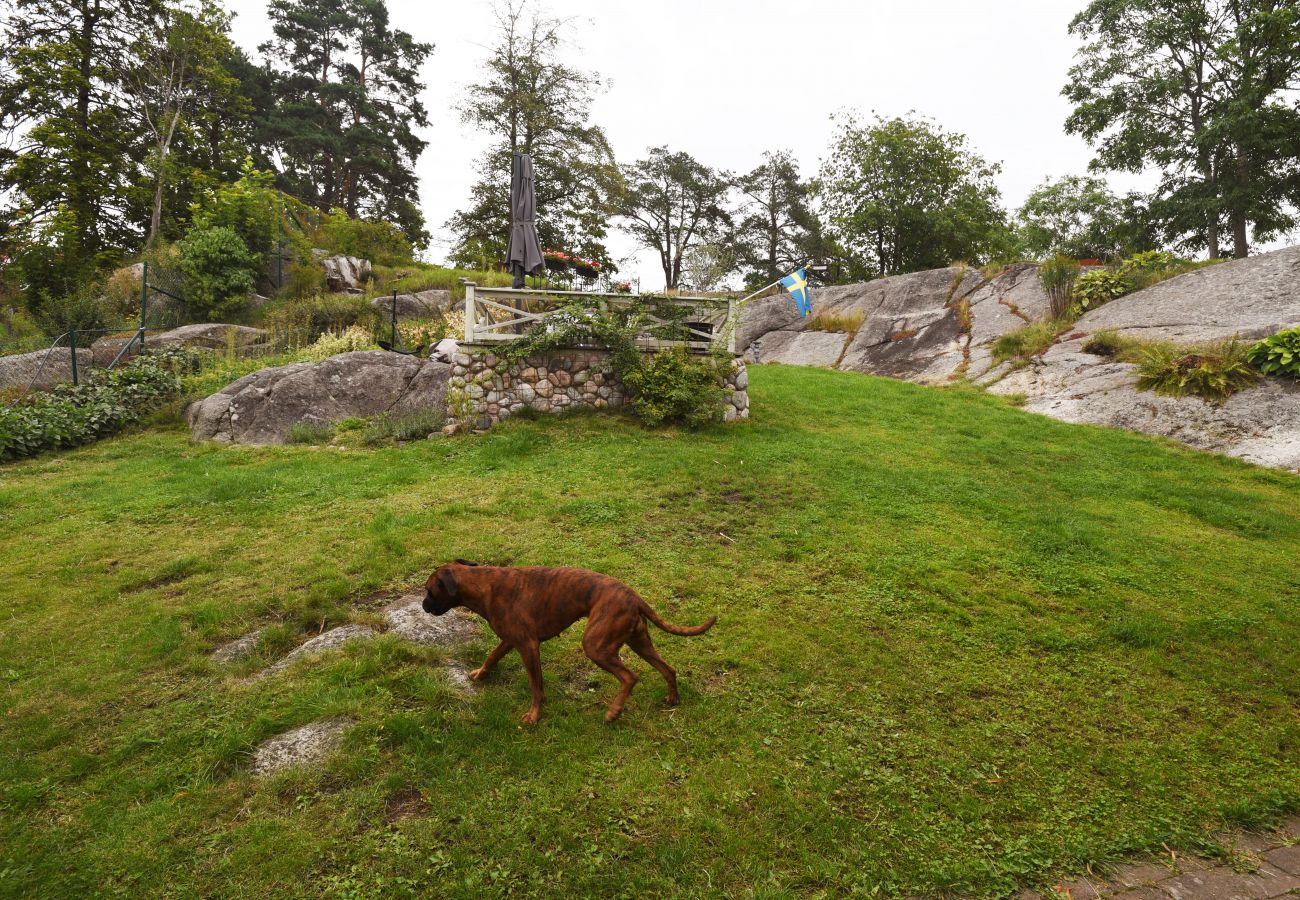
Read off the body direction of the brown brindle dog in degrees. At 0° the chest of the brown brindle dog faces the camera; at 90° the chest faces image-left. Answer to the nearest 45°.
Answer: approximately 90°

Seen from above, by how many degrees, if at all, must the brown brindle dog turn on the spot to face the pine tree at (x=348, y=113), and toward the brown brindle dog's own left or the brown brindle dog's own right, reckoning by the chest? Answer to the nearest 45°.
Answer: approximately 90° to the brown brindle dog's own right

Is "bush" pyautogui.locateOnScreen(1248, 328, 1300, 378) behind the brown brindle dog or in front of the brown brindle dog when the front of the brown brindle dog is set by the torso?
behind

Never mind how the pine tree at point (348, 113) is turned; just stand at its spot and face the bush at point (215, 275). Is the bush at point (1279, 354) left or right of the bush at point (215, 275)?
left

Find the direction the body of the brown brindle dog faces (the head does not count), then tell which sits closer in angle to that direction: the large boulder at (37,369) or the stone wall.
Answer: the large boulder

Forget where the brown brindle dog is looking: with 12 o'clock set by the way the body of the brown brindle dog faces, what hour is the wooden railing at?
The wooden railing is roughly at 3 o'clock from the brown brindle dog.

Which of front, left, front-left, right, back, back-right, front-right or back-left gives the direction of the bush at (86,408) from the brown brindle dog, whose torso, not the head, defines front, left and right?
front-right

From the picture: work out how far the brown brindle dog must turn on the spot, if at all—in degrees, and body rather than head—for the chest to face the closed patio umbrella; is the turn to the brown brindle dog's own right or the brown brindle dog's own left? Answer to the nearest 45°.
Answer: approximately 90° to the brown brindle dog's own right

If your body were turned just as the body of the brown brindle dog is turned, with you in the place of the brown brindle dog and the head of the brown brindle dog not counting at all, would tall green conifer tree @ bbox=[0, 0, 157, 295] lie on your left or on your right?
on your right

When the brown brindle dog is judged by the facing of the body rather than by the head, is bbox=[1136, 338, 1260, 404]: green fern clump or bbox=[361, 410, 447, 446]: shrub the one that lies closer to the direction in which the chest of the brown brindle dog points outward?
the shrub

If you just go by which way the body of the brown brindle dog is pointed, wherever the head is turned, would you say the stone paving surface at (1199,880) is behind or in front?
behind

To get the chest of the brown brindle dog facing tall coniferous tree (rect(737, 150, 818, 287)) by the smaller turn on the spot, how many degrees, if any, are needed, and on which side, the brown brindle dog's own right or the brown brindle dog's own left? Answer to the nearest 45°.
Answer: approximately 90° to the brown brindle dog's own right
